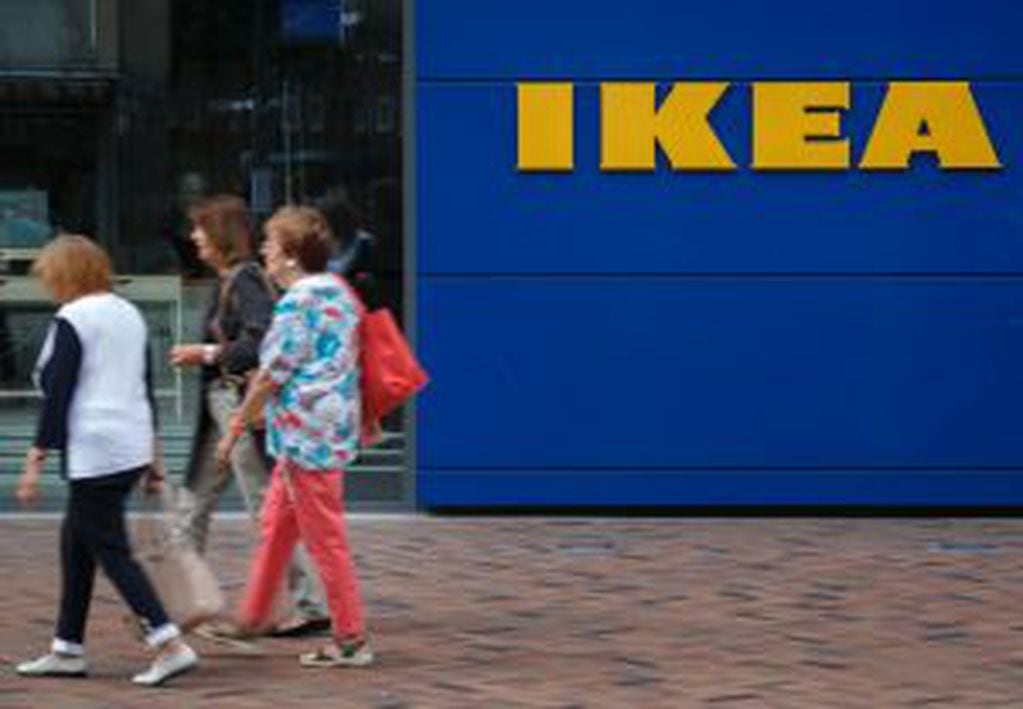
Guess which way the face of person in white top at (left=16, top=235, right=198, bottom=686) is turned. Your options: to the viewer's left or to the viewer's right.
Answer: to the viewer's left

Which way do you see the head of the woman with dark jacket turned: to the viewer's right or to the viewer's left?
to the viewer's left

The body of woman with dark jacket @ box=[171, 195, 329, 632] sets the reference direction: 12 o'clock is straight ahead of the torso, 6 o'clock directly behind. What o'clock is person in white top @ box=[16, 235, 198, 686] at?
The person in white top is roughly at 10 o'clock from the woman with dark jacket.

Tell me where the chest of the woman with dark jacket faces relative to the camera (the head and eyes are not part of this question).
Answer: to the viewer's left

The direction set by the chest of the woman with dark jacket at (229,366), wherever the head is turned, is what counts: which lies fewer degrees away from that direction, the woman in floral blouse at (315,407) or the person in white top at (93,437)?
the person in white top

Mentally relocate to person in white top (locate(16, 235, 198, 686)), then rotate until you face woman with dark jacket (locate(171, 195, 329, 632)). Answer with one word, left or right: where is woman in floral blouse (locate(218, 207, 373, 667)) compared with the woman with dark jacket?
right

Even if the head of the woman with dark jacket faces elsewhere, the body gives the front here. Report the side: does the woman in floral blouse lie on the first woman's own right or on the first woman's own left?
on the first woman's own left
